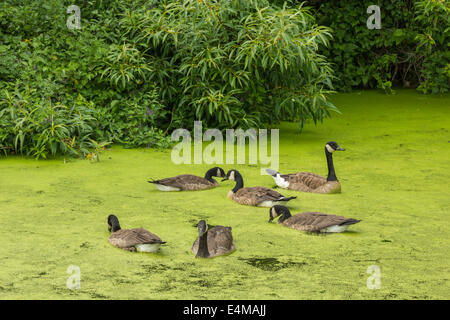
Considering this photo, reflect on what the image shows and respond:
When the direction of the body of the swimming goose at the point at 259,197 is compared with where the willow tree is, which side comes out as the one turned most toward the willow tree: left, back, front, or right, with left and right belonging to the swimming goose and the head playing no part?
right

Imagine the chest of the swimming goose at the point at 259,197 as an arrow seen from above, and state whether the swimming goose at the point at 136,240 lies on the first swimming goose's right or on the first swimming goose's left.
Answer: on the first swimming goose's left

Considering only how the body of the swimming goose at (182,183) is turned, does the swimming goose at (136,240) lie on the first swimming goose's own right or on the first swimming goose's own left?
on the first swimming goose's own right

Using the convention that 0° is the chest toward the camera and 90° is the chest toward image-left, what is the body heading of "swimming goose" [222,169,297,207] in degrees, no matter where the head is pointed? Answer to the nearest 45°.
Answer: approximately 90°

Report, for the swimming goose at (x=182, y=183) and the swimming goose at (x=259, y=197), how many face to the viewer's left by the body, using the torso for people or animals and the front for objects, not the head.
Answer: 1

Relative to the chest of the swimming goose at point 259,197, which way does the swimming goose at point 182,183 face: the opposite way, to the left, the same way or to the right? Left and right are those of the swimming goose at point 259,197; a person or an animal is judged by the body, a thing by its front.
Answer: the opposite way

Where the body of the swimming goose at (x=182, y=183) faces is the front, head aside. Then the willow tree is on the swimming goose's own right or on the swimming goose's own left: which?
on the swimming goose's own left

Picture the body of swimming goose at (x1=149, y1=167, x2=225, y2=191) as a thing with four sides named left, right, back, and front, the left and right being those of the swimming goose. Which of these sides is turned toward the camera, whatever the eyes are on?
right

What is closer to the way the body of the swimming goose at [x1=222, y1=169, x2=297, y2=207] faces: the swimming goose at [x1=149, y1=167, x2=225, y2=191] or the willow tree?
the swimming goose

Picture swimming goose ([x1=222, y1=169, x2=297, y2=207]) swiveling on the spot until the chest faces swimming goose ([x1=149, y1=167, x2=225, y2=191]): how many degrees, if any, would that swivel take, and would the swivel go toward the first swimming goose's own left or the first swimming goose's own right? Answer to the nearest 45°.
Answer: approximately 45° to the first swimming goose's own right

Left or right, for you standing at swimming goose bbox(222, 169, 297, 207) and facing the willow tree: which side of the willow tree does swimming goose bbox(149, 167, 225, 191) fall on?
left

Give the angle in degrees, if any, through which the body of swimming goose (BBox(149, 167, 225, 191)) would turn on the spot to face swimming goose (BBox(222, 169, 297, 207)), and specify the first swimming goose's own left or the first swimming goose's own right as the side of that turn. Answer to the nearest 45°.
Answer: approximately 45° to the first swimming goose's own right
